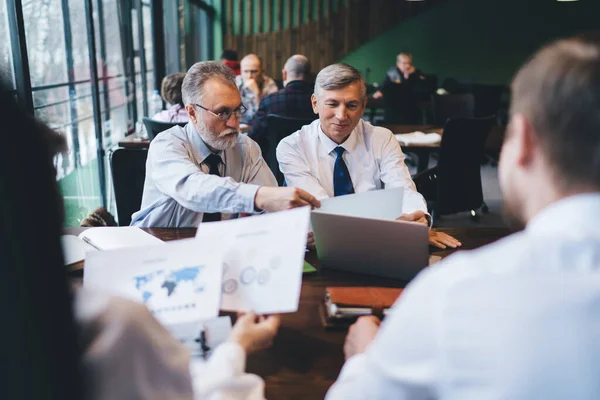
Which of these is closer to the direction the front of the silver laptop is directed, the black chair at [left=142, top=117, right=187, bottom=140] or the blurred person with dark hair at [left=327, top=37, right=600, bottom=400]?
the black chair

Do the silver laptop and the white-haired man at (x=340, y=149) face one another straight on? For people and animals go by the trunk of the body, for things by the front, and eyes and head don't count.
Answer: yes

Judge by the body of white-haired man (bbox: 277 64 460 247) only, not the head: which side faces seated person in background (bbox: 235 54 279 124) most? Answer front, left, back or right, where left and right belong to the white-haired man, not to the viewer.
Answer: back

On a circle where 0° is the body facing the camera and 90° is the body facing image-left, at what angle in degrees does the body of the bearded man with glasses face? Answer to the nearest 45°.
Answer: approximately 315°

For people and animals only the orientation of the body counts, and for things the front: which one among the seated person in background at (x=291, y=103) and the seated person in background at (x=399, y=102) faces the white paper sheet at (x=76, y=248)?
the seated person in background at (x=399, y=102)

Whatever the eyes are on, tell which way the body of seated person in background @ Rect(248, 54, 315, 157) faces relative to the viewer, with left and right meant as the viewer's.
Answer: facing away from the viewer

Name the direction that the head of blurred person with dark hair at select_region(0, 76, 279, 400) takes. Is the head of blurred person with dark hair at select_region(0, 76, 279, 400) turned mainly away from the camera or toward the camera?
away from the camera

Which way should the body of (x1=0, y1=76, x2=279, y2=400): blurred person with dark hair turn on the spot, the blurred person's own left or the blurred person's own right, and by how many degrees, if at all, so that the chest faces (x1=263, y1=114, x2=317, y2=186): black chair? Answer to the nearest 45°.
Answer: approximately 45° to the blurred person's own left

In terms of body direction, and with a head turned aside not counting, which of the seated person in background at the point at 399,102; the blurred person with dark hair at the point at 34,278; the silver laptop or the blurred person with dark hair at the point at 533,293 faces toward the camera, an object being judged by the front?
the seated person in background

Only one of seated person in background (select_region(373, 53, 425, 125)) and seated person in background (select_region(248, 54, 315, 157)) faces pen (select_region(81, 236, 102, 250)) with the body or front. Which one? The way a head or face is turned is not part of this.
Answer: seated person in background (select_region(373, 53, 425, 125))

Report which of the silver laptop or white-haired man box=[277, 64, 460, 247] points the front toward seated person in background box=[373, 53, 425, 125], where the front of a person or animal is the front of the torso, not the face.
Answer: the silver laptop

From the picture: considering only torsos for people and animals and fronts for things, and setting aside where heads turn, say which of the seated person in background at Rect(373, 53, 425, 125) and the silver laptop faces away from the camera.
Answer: the silver laptop

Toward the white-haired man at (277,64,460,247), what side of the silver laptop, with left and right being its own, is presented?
front

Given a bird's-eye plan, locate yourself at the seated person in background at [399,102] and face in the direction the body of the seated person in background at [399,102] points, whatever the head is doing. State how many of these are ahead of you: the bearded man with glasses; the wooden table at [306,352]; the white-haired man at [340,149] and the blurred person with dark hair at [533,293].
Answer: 4

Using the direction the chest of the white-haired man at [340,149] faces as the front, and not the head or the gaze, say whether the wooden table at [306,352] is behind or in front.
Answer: in front

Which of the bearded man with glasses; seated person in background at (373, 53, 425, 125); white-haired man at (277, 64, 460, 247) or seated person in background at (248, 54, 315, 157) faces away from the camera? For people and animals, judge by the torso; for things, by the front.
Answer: seated person in background at (248, 54, 315, 157)

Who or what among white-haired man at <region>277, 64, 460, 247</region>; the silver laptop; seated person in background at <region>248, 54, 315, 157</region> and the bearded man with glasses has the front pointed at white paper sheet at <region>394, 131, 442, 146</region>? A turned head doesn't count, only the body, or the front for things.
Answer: the silver laptop
